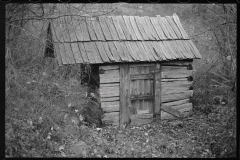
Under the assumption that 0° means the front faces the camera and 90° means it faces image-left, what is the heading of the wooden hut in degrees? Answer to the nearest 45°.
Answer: approximately 0°
